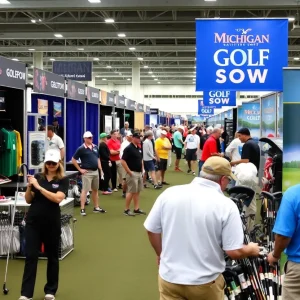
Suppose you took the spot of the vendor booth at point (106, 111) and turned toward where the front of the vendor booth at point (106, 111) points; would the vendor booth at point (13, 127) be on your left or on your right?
on your right

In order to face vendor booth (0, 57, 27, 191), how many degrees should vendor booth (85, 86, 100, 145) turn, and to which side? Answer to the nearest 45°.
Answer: approximately 45° to its right

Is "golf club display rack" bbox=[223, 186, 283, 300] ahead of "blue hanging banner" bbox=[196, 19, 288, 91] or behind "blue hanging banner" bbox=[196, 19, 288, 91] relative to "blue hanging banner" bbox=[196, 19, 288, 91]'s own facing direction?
ahead

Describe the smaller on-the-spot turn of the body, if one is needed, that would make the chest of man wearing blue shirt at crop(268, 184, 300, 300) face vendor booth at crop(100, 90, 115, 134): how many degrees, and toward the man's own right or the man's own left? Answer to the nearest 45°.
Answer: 0° — they already face it

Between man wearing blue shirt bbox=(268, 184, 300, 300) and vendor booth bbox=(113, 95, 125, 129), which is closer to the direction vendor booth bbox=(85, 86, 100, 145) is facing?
the man wearing blue shirt

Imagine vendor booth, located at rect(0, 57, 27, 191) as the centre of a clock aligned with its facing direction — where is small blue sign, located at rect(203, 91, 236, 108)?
The small blue sign is roughly at 9 o'clock from the vendor booth.

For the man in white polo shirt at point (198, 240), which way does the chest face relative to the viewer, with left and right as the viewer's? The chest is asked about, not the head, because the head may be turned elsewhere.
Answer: facing away from the viewer and to the right of the viewer

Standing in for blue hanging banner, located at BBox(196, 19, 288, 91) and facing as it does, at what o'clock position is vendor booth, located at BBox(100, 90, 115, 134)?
The vendor booth is roughly at 5 o'clock from the blue hanging banner.

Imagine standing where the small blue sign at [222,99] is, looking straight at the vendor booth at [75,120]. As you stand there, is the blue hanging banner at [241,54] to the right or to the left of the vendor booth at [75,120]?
left

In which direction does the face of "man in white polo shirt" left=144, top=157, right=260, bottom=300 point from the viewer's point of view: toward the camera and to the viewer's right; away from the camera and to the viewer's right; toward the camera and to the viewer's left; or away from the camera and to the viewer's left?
away from the camera and to the viewer's right

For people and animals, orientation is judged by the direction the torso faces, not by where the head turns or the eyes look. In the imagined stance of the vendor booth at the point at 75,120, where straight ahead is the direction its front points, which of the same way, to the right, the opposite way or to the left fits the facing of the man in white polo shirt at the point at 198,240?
to the left

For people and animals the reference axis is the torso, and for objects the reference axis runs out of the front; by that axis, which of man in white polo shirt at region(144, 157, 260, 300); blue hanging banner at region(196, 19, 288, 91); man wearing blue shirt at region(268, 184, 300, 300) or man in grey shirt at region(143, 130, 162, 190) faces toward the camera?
the blue hanging banner

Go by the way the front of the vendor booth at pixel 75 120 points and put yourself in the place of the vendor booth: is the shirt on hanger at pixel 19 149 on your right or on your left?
on your right

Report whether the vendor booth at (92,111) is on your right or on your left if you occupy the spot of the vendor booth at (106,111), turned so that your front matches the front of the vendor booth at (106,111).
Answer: on your right
